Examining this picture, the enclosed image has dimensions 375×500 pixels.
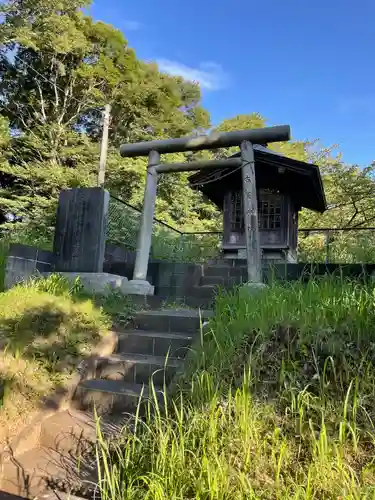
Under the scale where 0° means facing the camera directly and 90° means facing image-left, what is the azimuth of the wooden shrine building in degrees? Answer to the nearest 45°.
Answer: approximately 0°

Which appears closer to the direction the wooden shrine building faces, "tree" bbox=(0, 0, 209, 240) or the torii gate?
the torii gate

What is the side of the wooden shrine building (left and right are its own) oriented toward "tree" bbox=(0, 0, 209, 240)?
right

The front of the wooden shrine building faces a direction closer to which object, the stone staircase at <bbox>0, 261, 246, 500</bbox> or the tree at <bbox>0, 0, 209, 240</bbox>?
the stone staircase

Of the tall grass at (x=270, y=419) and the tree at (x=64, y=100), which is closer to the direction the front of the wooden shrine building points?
the tall grass

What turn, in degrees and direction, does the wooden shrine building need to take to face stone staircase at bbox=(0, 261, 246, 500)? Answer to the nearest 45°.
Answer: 0° — it already faces it

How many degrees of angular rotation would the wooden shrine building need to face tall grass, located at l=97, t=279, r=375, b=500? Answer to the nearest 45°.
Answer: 0° — it already faces it
